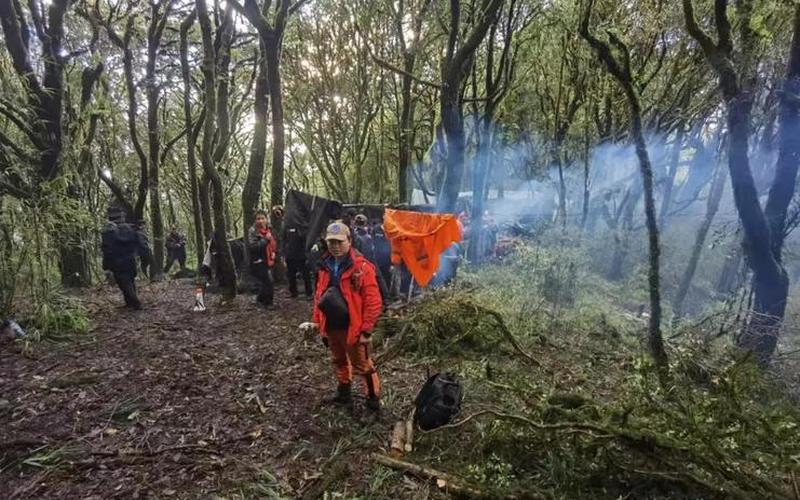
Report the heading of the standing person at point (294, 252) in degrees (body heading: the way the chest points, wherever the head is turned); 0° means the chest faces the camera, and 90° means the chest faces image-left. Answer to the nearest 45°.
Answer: approximately 180°

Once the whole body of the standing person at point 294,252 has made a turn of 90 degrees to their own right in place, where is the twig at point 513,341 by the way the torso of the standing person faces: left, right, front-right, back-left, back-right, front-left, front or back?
front-right

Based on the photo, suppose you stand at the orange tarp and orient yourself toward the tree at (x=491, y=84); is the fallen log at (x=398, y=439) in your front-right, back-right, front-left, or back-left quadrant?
back-right

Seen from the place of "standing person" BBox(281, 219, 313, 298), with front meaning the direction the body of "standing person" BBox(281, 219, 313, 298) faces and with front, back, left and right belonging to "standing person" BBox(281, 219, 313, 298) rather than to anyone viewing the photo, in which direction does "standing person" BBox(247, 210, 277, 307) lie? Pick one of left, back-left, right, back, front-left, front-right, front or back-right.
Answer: back-left

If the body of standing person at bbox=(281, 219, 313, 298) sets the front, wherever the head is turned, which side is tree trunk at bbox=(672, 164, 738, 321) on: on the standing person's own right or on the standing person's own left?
on the standing person's own right
